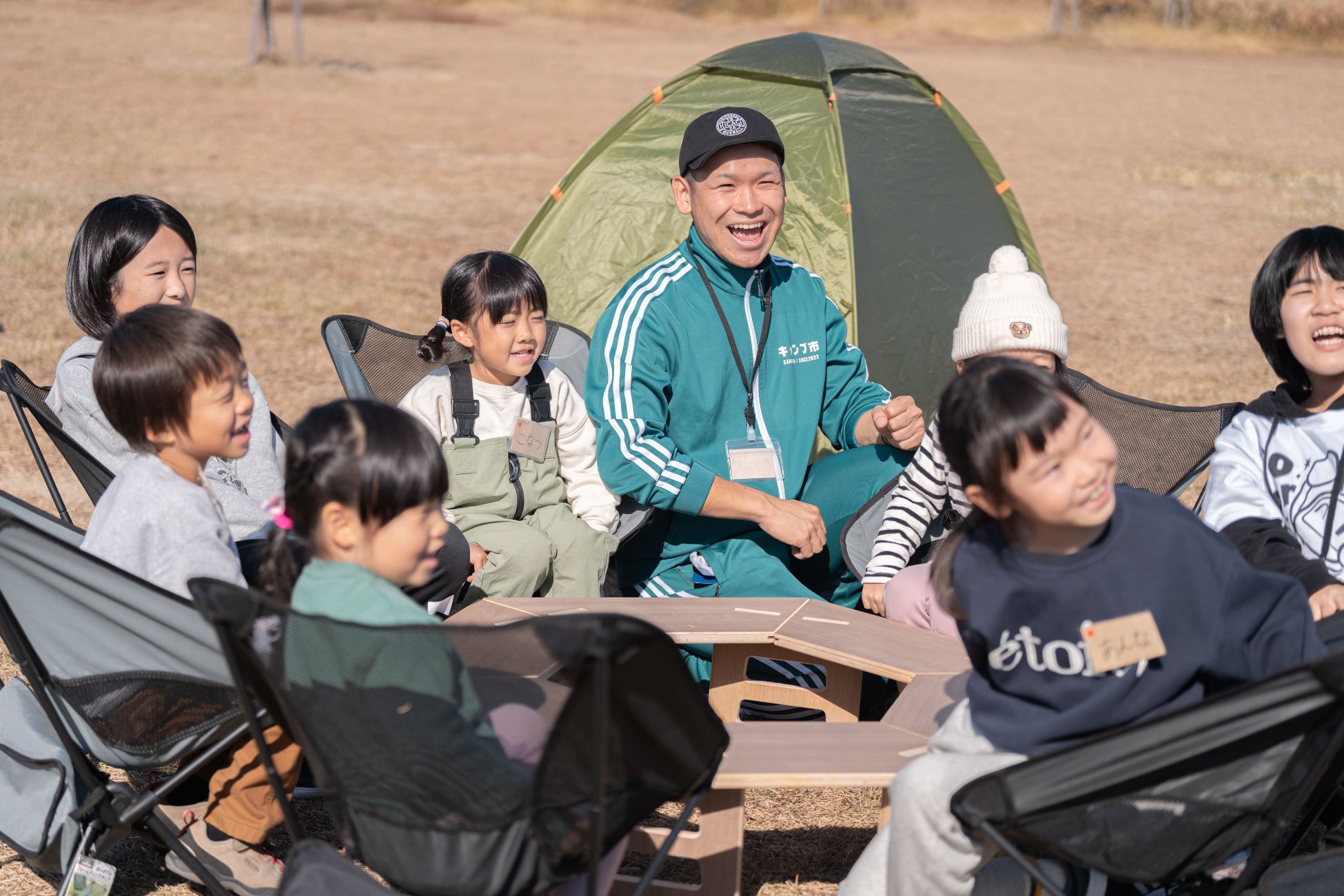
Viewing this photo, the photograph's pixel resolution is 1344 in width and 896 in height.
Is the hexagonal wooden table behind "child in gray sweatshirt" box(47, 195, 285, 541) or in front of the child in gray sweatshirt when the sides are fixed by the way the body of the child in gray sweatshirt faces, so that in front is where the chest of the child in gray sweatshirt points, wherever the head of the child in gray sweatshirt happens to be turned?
in front

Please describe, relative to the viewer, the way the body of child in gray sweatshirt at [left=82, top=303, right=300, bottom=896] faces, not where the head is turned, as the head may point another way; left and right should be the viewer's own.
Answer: facing to the right of the viewer

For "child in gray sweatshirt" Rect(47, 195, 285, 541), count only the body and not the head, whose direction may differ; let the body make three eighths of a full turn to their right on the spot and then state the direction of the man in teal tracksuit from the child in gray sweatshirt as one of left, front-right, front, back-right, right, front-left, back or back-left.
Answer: back

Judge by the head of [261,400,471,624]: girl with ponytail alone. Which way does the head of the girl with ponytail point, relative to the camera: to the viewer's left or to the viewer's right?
to the viewer's right

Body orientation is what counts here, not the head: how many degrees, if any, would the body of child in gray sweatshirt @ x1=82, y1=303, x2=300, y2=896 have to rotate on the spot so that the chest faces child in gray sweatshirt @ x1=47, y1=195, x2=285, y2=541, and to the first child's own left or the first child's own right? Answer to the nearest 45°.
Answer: approximately 90° to the first child's own left

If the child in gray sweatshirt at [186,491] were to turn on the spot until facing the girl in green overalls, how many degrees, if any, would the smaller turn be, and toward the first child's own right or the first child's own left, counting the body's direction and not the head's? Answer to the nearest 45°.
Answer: approximately 45° to the first child's own left

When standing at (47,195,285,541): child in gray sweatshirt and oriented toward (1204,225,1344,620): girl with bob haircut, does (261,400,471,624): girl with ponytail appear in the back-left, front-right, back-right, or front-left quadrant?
front-right

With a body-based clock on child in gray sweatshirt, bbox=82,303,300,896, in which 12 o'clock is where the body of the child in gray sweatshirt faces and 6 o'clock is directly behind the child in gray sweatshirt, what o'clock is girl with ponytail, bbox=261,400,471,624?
The girl with ponytail is roughly at 2 o'clock from the child in gray sweatshirt.

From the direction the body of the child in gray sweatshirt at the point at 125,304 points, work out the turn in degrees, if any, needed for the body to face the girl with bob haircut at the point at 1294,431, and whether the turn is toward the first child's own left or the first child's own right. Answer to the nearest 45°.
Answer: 0° — they already face them

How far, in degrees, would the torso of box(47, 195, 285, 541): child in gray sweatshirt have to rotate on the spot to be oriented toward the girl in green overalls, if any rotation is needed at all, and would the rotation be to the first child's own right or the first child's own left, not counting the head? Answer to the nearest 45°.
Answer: approximately 45° to the first child's own left

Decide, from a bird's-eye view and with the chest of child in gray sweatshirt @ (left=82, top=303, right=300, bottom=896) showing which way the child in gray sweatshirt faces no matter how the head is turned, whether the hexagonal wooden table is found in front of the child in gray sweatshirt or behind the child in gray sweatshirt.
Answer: in front

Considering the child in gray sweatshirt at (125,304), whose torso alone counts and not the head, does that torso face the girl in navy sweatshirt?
yes

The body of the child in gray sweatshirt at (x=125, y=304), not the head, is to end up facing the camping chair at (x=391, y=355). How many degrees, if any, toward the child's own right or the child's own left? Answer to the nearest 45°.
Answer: approximately 90° to the child's own left

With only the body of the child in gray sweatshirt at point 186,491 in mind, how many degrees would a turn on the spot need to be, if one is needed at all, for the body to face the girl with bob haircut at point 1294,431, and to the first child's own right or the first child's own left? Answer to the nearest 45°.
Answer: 0° — they already face them

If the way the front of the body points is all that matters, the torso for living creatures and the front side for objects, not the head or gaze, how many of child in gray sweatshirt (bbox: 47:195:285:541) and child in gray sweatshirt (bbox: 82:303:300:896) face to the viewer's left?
0
